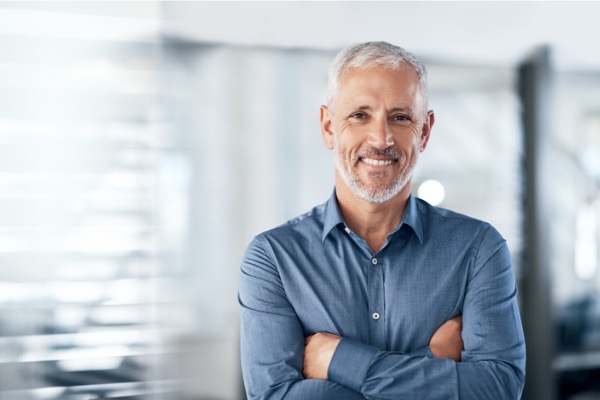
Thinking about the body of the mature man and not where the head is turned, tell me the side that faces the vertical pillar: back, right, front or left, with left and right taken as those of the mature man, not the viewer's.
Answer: back

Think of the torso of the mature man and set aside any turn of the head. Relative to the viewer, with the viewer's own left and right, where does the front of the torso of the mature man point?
facing the viewer

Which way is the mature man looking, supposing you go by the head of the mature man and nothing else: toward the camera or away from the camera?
toward the camera
